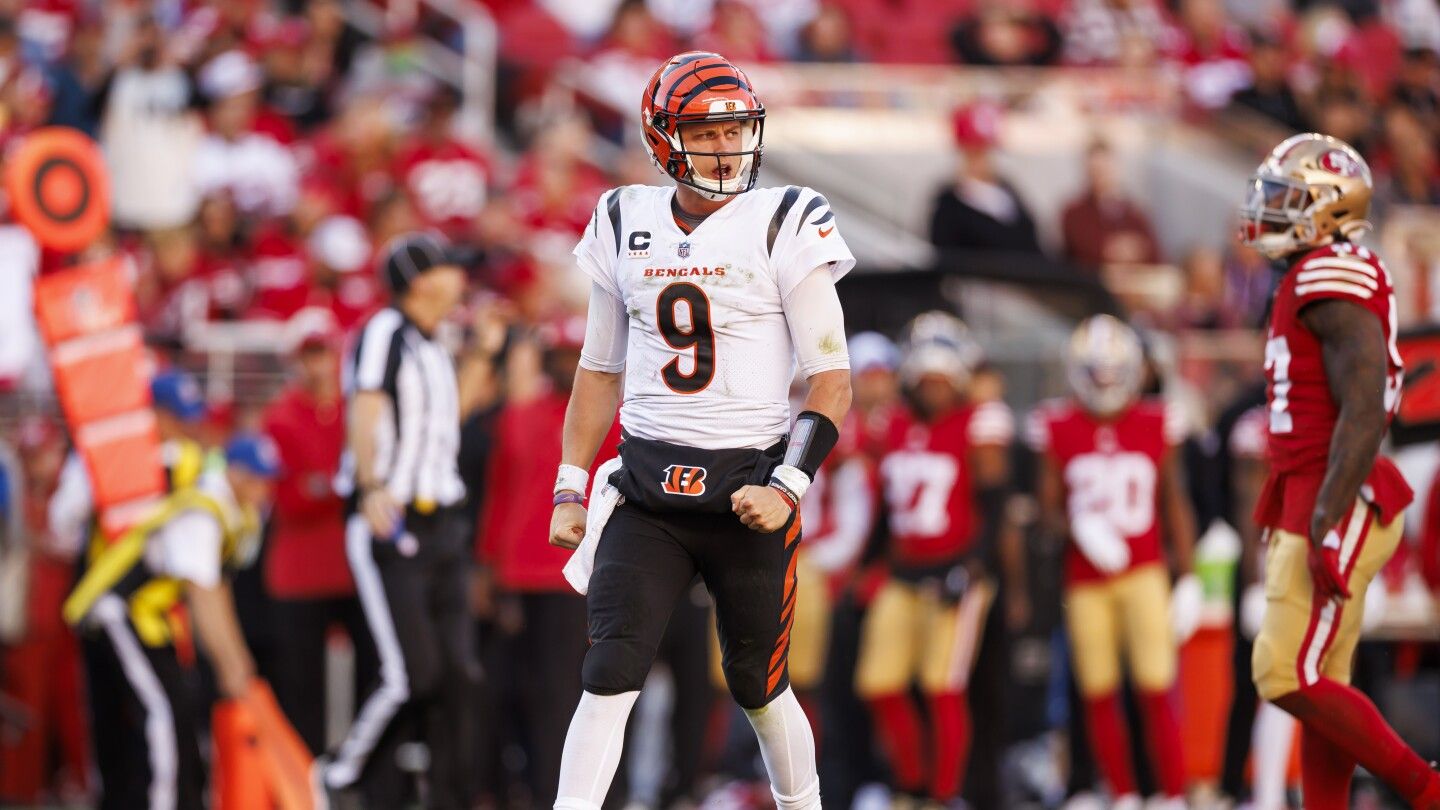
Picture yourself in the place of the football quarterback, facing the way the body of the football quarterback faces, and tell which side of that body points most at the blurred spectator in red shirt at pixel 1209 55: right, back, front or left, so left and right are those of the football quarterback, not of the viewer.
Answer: back

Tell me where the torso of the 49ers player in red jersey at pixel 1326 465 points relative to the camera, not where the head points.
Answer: to the viewer's left

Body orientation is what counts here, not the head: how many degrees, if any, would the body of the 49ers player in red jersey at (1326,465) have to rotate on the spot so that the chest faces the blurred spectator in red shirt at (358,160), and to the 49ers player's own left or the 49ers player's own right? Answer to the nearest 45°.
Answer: approximately 45° to the 49ers player's own right

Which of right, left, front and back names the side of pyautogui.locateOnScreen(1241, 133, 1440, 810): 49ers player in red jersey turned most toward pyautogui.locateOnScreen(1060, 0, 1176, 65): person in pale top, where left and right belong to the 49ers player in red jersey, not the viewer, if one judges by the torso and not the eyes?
right

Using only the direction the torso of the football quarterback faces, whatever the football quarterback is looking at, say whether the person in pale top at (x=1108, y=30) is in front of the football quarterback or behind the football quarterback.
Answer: behind
